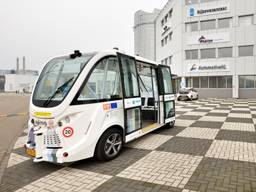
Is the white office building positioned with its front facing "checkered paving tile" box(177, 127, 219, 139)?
yes

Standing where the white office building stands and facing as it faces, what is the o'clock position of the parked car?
The parked car is roughly at 1 o'clock from the white office building.

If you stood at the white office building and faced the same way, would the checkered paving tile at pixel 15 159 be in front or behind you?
in front

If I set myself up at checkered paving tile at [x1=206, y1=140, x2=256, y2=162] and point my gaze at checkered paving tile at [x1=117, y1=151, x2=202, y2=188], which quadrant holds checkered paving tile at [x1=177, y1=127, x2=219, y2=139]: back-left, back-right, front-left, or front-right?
back-right

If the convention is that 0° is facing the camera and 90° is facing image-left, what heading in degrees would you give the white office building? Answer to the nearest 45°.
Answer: approximately 0°

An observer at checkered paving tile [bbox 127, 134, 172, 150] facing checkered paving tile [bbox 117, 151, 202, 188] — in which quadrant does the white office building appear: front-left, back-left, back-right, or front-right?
back-left

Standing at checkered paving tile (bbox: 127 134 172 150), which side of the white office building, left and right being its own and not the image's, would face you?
front

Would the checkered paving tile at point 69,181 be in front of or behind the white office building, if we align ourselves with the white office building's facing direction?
in front

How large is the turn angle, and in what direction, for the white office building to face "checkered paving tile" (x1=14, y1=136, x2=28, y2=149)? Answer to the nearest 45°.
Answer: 0° — it already faces it

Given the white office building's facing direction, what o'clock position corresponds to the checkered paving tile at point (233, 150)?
The checkered paving tile is roughly at 12 o'clock from the white office building.

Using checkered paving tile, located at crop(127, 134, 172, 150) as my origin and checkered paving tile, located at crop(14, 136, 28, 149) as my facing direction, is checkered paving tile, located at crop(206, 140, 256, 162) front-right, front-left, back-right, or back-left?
back-left
